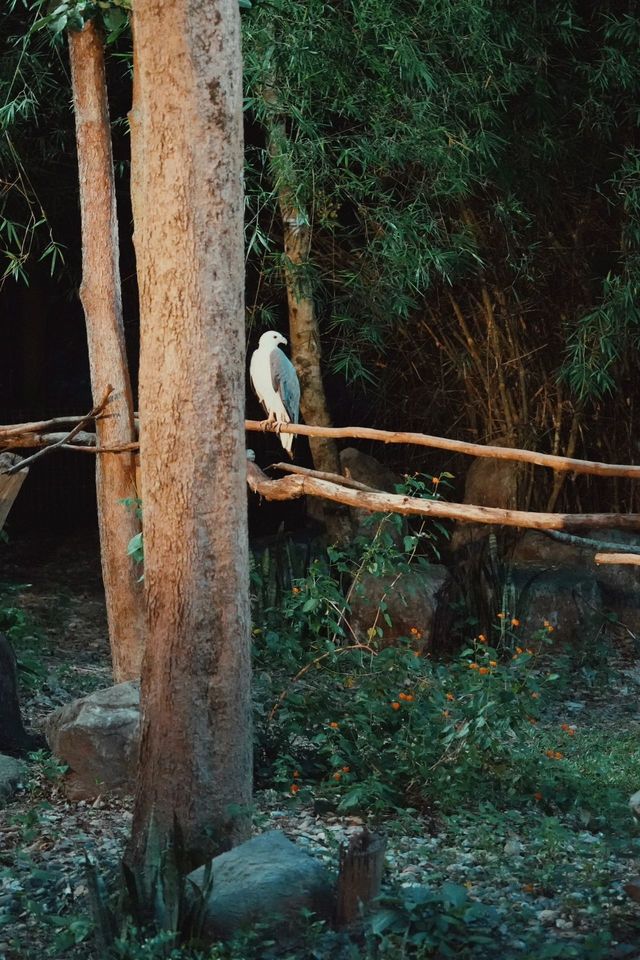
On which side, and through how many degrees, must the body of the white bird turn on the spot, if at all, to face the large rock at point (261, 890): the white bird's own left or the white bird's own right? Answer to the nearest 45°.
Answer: approximately 45° to the white bird's own left

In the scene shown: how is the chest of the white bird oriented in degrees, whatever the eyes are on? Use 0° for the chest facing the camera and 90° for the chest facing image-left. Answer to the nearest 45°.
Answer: approximately 45°

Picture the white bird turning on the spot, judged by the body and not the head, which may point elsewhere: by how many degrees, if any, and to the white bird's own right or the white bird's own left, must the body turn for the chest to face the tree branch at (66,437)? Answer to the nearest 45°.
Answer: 0° — it already faces it

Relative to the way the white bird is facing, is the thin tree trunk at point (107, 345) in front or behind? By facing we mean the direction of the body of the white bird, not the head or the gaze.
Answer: in front

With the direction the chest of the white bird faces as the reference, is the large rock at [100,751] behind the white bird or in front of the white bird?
in front

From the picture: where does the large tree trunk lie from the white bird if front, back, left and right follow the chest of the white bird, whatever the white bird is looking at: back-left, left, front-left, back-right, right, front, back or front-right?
front-left
